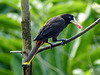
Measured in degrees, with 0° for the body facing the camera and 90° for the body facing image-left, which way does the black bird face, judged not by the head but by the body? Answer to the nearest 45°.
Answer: approximately 270°
